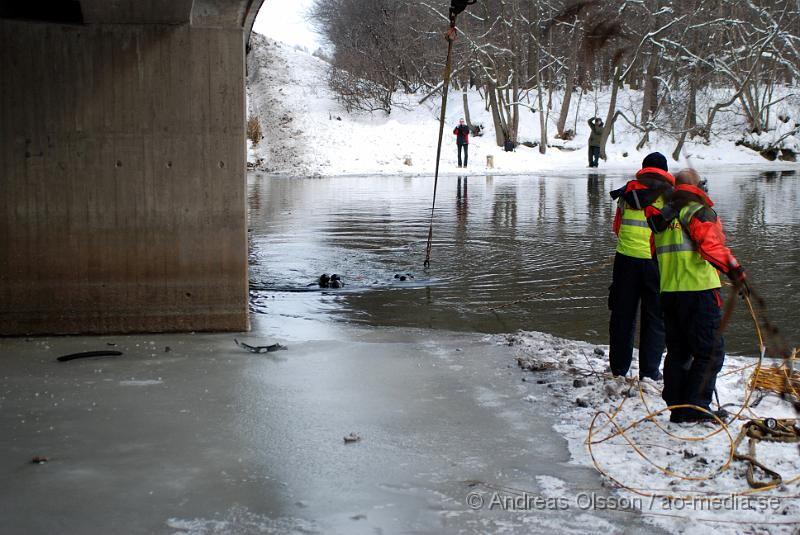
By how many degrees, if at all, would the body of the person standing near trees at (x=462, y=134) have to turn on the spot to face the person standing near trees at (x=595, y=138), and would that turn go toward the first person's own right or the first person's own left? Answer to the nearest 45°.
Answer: approximately 90° to the first person's own left

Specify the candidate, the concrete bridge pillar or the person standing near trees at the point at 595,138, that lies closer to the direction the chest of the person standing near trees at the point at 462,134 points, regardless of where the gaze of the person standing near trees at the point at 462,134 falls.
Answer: the concrete bridge pillar

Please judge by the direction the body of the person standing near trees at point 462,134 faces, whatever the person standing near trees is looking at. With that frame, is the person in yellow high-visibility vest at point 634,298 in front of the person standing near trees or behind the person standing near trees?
in front

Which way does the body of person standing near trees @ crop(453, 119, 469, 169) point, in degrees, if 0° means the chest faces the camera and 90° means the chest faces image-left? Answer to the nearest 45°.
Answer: approximately 0°

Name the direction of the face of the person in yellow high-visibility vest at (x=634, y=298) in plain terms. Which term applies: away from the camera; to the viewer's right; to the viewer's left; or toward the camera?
away from the camera

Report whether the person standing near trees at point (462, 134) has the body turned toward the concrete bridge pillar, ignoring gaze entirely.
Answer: yes

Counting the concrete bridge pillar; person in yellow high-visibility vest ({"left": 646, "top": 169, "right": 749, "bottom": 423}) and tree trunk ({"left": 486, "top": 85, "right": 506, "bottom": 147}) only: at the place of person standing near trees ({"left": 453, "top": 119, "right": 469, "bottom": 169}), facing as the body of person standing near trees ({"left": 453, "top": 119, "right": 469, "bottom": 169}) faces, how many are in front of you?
2

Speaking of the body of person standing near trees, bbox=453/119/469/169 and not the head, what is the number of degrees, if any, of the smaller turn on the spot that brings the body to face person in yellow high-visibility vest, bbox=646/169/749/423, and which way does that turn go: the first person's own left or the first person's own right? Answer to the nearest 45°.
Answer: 0° — they already face them
